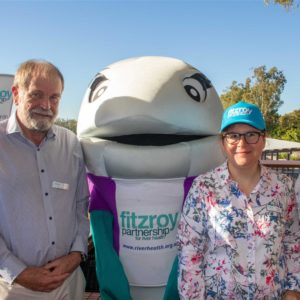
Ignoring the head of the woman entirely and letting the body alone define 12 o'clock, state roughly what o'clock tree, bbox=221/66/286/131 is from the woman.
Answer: The tree is roughly at 6 o'clock from the woman.

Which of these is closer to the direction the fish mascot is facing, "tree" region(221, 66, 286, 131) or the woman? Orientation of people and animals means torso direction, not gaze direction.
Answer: the woman

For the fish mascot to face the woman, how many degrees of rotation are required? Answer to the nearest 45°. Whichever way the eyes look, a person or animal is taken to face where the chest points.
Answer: approximately 45° to its left

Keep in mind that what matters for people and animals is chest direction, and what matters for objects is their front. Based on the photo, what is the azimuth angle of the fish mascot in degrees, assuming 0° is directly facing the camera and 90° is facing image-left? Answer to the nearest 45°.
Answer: approximately 0°

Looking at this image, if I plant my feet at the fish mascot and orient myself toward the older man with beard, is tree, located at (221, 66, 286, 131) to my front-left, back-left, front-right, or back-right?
back-right

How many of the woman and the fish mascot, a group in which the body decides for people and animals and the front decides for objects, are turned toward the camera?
2

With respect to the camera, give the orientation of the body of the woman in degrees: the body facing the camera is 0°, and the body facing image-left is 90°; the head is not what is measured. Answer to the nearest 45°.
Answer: approximately 0°

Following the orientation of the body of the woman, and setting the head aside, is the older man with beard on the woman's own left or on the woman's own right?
on the woman's own right

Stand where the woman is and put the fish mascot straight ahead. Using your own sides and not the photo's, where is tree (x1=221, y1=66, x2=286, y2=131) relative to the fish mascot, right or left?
right

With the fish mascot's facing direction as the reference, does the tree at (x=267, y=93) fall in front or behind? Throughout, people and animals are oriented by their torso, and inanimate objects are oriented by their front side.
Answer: behind

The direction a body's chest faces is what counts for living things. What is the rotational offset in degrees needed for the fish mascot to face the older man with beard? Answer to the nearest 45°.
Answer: approximately 45° to its right
